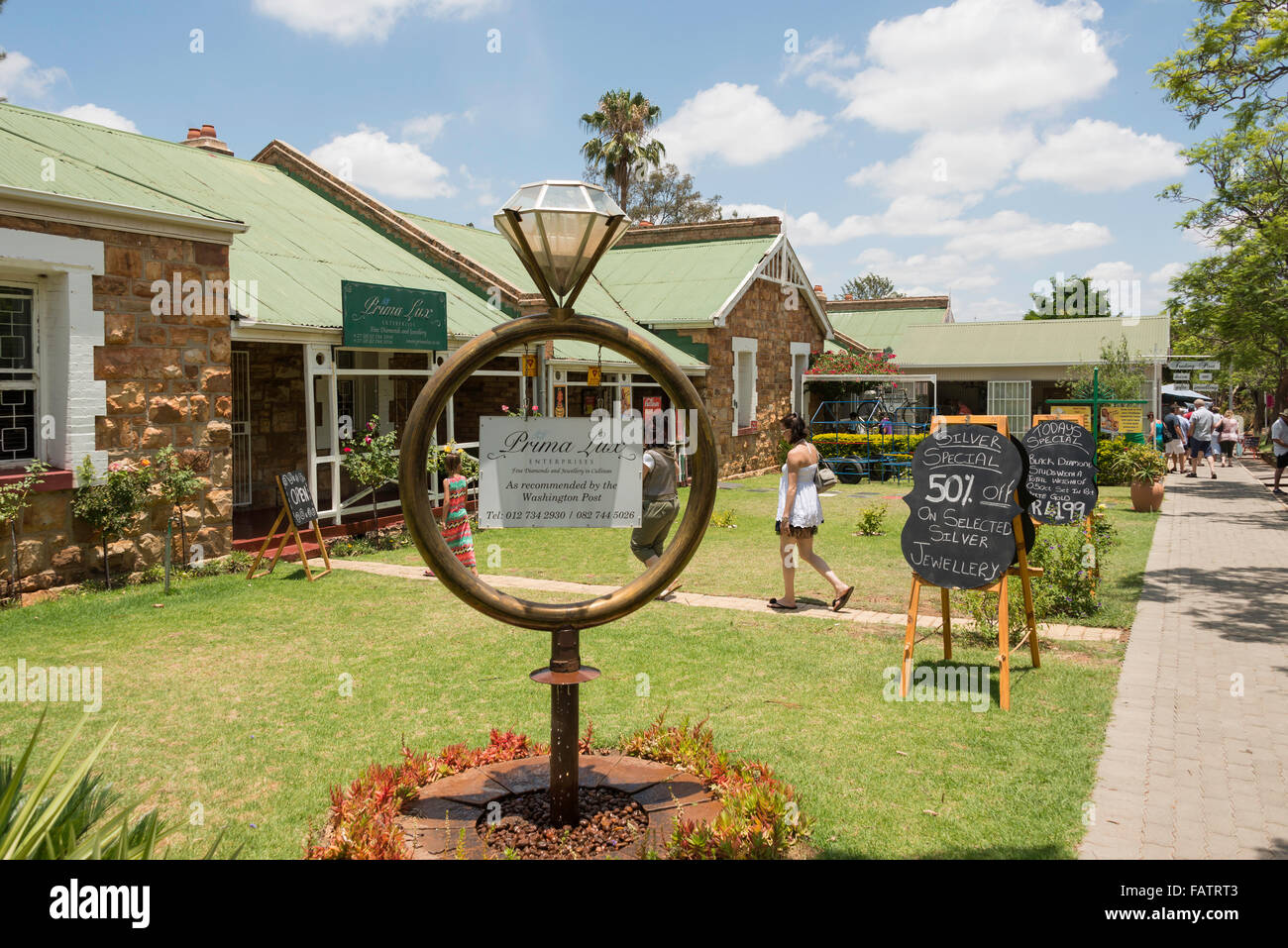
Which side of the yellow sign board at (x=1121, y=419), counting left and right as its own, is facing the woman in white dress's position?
front

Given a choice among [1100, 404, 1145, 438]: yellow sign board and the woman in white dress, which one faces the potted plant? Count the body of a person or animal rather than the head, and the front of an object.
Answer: the yellow sign board

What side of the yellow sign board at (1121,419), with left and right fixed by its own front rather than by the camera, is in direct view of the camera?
front

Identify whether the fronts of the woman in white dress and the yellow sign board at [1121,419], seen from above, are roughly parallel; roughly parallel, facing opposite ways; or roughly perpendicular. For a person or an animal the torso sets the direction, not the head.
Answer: roughly perpendicular

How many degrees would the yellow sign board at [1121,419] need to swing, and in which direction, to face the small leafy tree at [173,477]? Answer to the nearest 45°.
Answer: approximately 45° to its right
